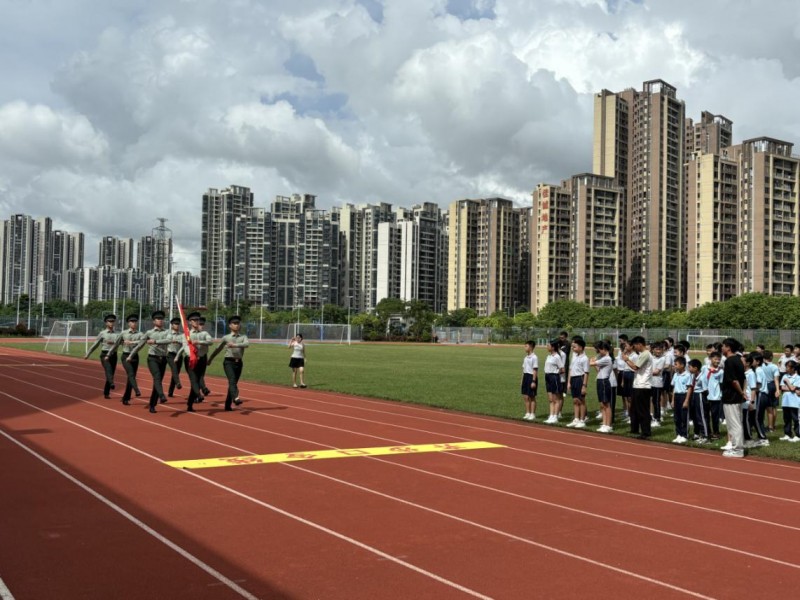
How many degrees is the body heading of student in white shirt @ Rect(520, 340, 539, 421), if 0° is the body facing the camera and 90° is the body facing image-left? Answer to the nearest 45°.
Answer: approximately 45°

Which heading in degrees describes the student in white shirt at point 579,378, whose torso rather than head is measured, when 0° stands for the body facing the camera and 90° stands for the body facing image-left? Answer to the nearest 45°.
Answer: approximately 45°

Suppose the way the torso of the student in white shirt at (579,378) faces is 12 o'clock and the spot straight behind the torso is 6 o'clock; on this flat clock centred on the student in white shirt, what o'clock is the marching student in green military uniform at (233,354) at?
The marching student in green military uniform is roughly at 1 o'clock from the student in white shirt.
